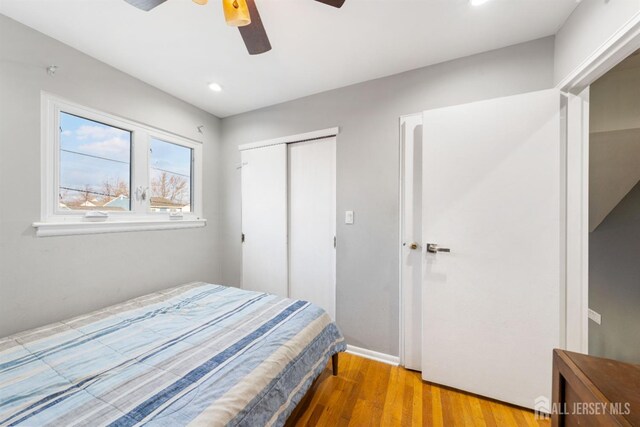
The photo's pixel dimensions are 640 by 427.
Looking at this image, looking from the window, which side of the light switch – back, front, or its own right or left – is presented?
right

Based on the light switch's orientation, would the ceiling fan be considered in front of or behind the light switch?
in front

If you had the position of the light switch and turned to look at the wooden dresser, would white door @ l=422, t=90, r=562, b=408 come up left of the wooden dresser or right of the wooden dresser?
left

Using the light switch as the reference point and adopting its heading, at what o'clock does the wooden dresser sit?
The wooden dresser is roughly at 11 o'clock from the light switch.

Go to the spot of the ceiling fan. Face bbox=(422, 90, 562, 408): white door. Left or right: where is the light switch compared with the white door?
left

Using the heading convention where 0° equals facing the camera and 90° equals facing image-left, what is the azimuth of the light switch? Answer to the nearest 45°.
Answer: approximately 0°

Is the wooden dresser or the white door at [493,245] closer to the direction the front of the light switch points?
the wooden dresser

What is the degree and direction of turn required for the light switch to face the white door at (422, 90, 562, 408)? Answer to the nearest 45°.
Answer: approximately 45° to its left

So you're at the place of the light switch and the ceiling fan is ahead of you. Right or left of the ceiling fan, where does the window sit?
right

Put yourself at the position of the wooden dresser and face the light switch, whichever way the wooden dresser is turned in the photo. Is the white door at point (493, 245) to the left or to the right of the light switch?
right
